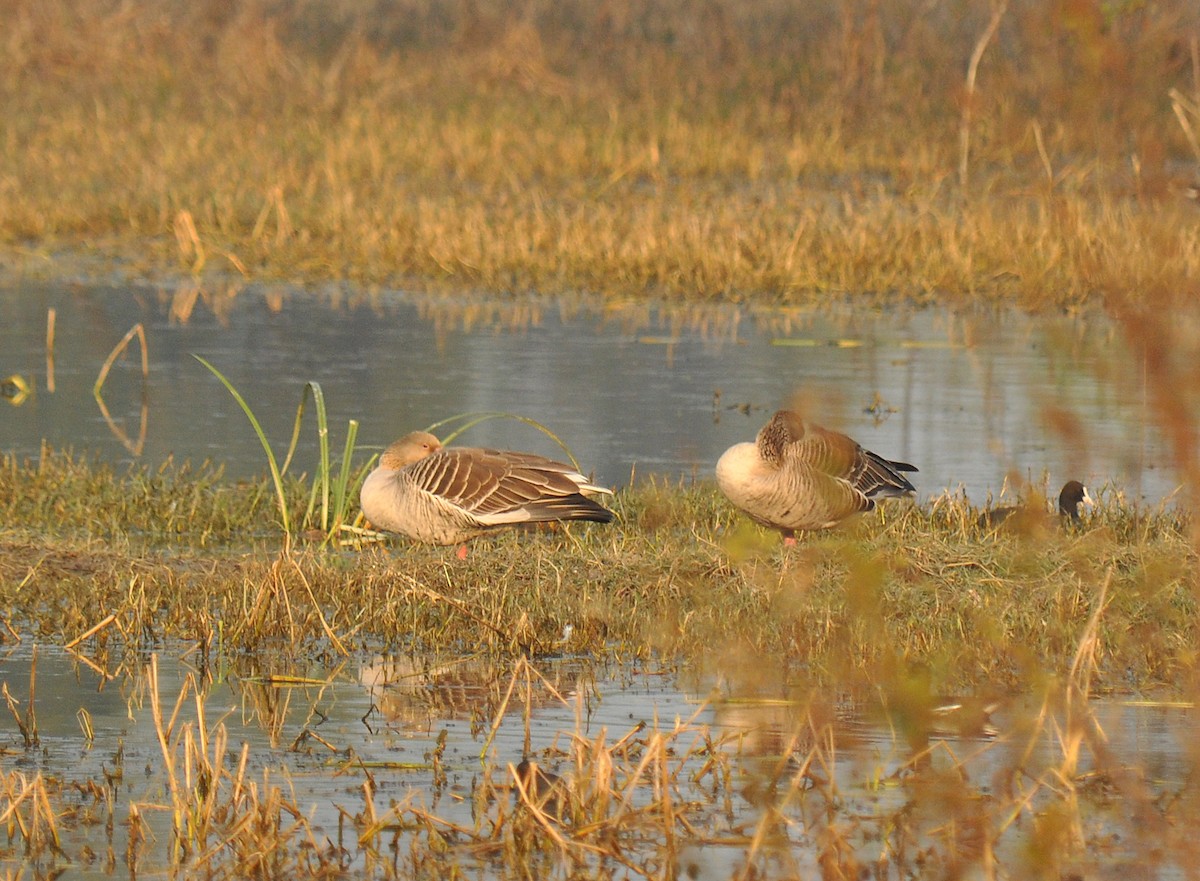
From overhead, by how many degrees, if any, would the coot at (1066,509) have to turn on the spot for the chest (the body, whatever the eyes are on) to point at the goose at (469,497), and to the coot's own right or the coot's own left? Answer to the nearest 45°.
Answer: approximately 135° to the coot's own right

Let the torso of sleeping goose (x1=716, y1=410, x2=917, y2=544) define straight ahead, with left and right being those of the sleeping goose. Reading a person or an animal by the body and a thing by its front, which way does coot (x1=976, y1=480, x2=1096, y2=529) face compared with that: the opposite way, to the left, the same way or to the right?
the opposite way

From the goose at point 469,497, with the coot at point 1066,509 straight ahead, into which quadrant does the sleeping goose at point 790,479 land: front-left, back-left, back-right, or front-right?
front-right

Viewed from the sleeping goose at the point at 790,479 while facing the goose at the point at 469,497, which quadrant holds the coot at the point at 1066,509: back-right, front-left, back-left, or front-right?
back-right

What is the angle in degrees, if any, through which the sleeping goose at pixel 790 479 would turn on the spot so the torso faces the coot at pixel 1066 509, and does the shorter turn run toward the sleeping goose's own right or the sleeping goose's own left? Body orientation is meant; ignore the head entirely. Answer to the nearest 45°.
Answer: approximately 135° to the sleeping goose's own right

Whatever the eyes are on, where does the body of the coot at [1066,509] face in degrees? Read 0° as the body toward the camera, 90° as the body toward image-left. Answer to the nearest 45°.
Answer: approximately 270°

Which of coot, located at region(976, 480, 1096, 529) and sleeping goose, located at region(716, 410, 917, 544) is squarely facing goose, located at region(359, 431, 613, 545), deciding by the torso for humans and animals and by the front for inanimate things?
the sleeping goose

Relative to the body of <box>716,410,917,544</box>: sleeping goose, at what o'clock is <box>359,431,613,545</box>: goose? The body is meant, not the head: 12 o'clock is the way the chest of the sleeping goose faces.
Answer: The goose is roughly at 12 o'clock from the sleeping goose.

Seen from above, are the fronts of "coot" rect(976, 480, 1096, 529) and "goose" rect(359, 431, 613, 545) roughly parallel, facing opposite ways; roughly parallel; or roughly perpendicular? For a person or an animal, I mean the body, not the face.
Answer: roughly parallel, facing opposite ways

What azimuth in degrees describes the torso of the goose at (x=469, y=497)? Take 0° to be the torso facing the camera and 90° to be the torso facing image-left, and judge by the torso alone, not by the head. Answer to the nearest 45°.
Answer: approximately 90°

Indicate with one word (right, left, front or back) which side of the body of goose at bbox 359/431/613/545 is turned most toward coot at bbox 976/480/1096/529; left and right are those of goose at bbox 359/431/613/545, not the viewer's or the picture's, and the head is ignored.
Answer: back

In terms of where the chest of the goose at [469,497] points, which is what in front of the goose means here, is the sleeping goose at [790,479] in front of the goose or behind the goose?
behind

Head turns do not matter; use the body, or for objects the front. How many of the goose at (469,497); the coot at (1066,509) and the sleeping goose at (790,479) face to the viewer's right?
1

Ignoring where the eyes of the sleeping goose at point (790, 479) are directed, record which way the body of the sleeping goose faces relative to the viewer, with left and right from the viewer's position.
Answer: facing to the left of the viewer
